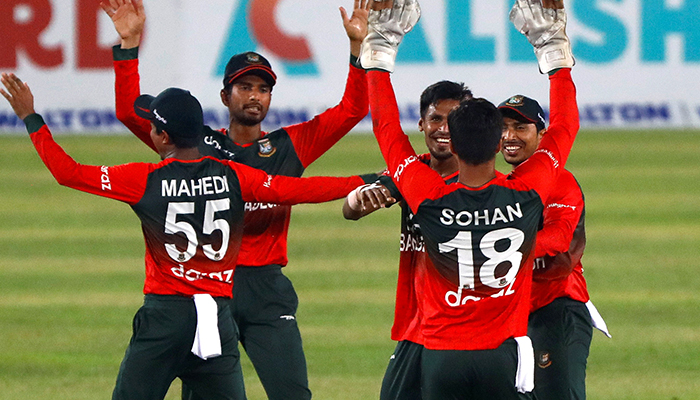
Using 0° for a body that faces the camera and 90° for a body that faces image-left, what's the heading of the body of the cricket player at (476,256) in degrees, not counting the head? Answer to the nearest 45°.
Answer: approximately 180°

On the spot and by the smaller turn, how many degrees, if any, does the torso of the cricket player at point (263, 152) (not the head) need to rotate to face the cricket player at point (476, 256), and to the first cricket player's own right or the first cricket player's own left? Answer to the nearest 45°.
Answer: approximately 45° to the first cricket player's own left

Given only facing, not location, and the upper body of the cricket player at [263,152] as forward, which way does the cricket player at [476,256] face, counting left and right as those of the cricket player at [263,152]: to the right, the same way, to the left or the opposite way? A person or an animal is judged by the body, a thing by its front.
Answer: the opposite way

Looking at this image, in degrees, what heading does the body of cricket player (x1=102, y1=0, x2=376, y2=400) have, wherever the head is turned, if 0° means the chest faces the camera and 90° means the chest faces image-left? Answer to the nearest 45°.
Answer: approximately 0°

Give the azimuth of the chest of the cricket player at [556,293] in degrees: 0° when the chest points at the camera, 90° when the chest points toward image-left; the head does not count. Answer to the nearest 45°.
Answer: approximately 45°

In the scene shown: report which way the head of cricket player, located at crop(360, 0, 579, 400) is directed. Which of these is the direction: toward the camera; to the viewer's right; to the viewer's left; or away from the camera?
away from the camera

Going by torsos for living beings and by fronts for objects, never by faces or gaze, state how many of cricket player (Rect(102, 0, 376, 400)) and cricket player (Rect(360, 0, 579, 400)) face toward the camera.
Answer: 1
